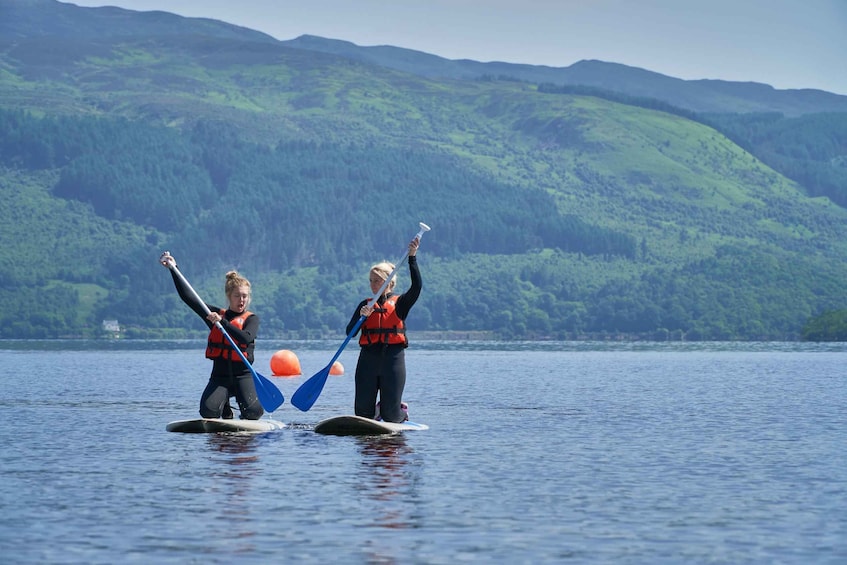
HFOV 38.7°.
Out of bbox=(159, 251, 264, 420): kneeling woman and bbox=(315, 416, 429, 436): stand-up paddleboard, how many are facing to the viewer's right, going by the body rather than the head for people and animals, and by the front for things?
0

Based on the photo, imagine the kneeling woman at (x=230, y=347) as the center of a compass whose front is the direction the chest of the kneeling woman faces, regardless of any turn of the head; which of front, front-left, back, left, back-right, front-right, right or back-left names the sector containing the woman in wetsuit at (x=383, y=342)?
left

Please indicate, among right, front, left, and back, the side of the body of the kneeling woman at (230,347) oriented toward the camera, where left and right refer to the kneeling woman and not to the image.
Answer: front

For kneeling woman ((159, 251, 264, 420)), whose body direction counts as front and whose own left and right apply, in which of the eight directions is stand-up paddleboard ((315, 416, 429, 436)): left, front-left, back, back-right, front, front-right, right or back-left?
left

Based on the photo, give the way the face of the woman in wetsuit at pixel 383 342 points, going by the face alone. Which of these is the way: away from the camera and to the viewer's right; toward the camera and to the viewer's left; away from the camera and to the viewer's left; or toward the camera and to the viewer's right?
toward the camera and to the viewer's left

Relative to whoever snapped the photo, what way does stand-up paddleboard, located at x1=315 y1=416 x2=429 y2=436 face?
facing the viewer and to the left of the viewer
